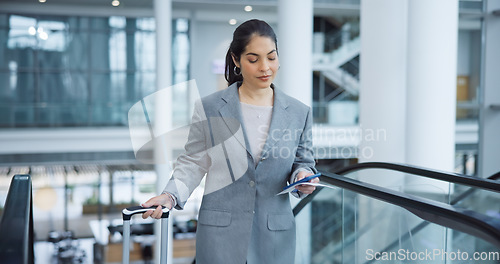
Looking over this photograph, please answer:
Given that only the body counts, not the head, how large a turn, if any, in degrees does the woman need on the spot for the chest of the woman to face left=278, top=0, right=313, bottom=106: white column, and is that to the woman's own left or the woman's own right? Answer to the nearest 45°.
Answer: approximately 180°

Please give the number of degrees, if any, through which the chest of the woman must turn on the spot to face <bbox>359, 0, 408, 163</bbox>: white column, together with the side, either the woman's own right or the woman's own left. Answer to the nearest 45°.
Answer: approximately 135° to the woman's own left

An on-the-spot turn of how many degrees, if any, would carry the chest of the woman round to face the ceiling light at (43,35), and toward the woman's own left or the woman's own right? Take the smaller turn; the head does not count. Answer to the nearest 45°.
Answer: approximately 135° to the woman's own right

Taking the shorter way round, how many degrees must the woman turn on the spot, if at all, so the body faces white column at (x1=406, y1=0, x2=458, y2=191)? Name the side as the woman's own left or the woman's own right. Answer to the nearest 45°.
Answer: approximately 135° to the woman's own left

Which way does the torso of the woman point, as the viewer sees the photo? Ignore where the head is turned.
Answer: toward the camera

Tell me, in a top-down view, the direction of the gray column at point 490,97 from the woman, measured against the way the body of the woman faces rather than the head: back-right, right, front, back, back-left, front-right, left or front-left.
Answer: back-left

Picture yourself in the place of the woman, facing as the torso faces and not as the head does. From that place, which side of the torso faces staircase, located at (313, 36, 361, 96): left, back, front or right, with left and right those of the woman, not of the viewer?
back
